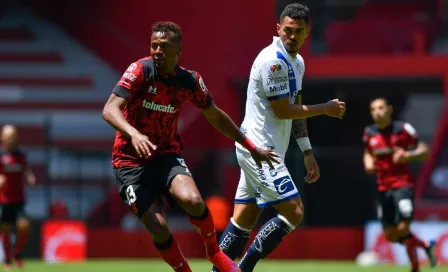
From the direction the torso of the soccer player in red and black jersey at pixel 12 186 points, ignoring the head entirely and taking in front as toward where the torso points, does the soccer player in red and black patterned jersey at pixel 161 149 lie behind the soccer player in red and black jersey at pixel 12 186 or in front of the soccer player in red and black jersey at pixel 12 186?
in front

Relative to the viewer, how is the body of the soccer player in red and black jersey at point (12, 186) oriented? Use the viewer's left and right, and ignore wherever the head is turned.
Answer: facing the viewer

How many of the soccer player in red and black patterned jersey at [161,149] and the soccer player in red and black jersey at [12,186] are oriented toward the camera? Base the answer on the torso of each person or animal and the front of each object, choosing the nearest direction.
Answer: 2

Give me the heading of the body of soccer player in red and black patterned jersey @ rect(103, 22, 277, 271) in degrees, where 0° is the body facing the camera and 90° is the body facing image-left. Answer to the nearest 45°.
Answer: approximately 0°

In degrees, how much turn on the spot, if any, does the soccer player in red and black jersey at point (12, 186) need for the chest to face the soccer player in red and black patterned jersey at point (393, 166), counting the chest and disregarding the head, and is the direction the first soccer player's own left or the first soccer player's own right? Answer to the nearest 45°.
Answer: approximately 45° to the first soccer player's own left

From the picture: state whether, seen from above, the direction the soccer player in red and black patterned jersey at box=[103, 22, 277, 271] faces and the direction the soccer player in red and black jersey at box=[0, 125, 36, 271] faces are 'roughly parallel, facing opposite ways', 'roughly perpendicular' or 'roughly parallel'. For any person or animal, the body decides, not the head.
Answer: roughly parallel
